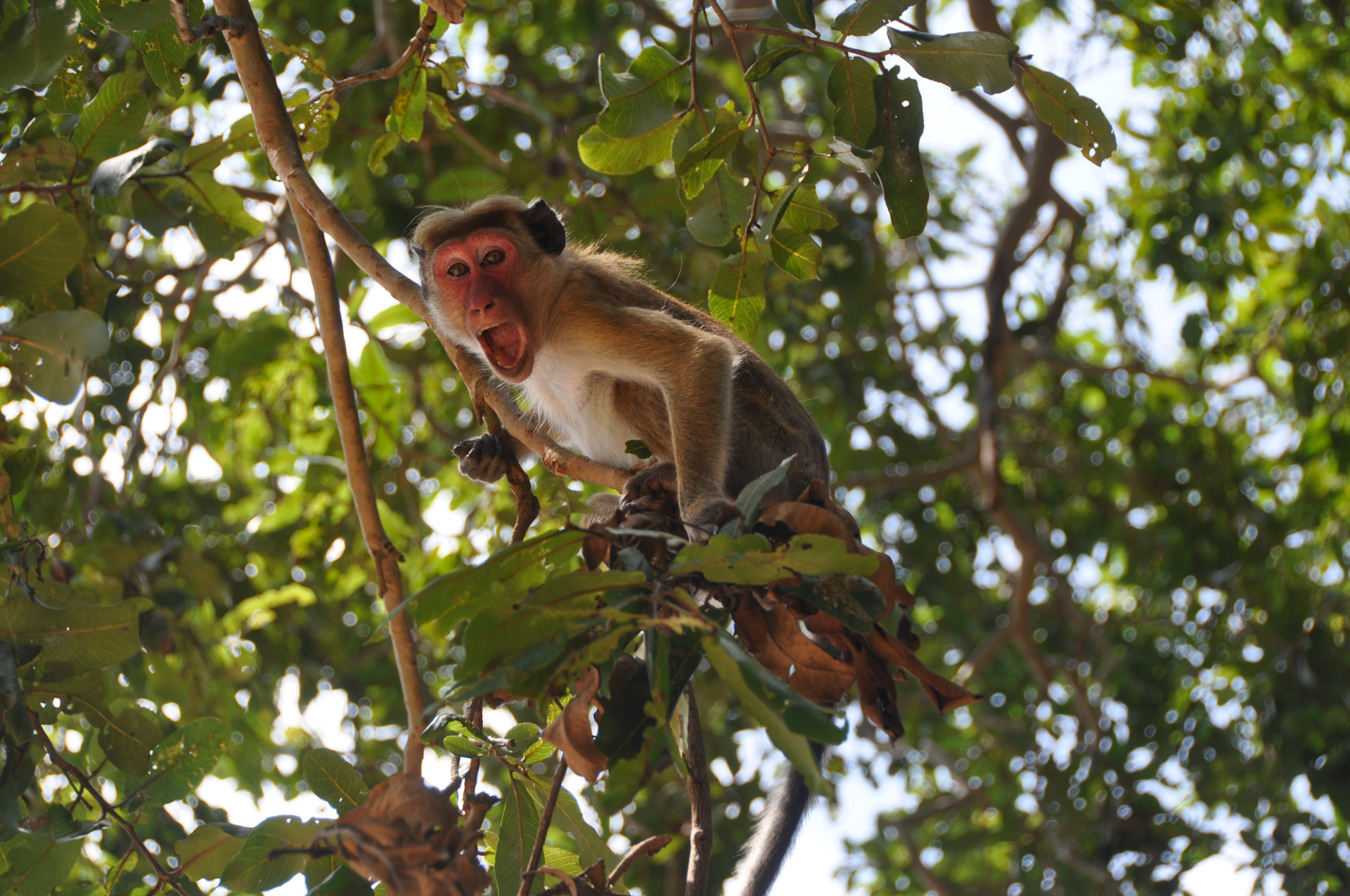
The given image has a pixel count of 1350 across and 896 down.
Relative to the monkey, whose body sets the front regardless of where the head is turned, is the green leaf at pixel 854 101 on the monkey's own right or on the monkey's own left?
on the monkey's own left

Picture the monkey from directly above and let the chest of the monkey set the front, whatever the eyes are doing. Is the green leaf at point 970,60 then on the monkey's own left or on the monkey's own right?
on the monkey's own left

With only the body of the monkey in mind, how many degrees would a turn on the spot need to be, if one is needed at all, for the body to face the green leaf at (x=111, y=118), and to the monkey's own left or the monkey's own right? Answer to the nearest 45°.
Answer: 0° — it already faces it

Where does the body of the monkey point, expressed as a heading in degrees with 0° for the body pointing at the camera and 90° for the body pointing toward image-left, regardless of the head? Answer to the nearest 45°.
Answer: approximately 45°
